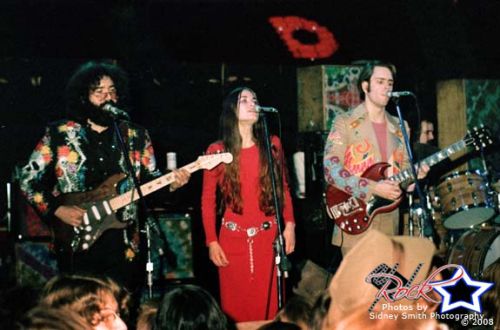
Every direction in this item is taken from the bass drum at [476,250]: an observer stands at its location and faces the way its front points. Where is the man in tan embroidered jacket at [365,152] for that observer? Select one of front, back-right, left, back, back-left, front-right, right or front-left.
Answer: right

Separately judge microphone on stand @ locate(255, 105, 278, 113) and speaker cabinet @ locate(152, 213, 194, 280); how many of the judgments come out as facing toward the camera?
1

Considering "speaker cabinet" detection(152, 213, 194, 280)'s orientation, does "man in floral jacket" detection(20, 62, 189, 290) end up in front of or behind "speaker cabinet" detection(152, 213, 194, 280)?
in front

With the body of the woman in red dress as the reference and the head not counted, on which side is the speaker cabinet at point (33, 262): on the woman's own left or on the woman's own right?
on the woman's own right

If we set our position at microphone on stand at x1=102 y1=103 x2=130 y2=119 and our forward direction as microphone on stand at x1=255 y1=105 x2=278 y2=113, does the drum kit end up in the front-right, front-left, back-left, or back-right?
front-left

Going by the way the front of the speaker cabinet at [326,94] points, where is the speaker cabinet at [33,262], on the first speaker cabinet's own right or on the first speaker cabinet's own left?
on the first speaker cabinet's own right

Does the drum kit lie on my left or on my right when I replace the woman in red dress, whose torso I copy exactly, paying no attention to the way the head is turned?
on my left

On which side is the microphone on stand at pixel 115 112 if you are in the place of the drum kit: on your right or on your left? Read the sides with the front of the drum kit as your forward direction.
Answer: on your right

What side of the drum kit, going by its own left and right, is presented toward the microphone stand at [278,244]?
right

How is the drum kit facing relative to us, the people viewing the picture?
facing the viewer and to the right of the viewer

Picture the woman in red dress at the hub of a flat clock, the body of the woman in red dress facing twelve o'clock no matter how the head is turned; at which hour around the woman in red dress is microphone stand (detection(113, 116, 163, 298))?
The microphone stand is roughly at 2 o'clock from the woman in red dress.
